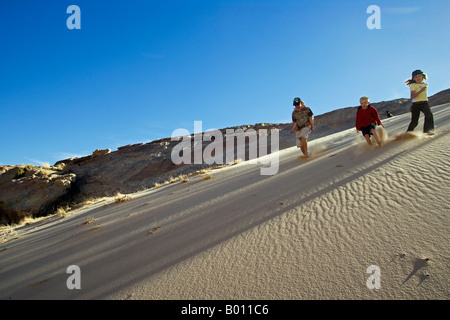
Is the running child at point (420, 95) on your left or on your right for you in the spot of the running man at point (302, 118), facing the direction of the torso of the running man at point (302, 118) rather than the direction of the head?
on your left

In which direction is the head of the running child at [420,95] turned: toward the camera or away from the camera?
toward the camera

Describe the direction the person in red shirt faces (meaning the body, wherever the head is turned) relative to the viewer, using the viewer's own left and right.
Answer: facing the viewer

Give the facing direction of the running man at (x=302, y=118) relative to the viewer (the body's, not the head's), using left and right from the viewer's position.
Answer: facing the viewer and to the left of the viewer

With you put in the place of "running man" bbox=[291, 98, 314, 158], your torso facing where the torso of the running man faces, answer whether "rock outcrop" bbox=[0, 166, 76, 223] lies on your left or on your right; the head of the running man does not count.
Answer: on your right
